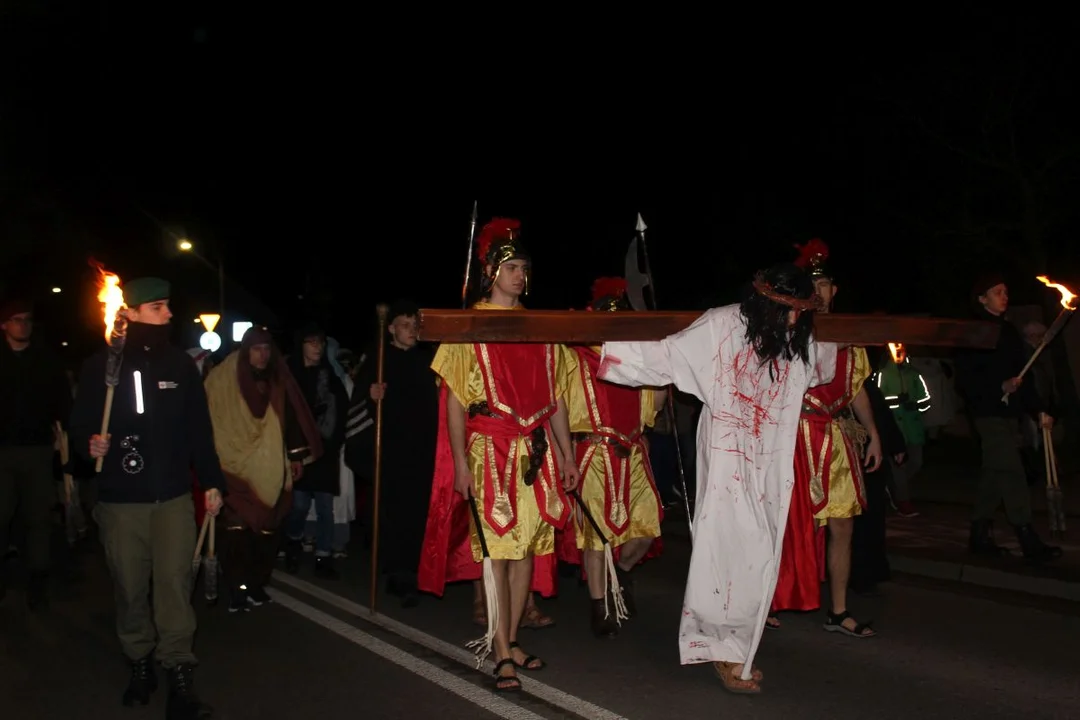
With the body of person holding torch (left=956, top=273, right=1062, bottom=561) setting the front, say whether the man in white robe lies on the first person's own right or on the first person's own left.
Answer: on the first person's own right

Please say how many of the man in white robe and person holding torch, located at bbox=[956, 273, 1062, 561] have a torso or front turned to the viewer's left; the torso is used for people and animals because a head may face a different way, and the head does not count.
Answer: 0

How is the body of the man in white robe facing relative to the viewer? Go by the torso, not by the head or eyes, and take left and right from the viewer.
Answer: facing the viewer and to the right of the viewer
